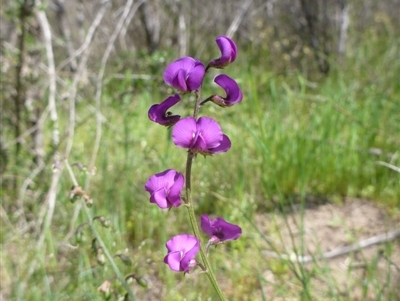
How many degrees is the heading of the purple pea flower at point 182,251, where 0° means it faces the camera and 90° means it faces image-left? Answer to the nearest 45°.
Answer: approximately 45°
